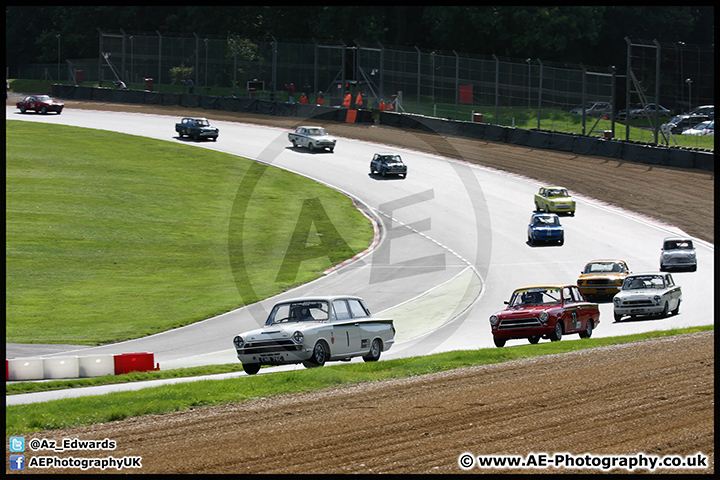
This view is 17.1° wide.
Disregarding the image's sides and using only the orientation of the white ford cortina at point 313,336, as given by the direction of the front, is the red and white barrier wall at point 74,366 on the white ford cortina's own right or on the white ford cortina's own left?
on the white ford cortina's own right

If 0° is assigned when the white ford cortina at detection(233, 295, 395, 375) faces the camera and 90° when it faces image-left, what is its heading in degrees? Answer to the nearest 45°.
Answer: approximately 45°

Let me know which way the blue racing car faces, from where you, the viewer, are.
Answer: facing the viewer

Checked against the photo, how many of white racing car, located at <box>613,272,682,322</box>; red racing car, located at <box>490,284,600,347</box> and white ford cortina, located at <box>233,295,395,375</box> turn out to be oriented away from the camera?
0

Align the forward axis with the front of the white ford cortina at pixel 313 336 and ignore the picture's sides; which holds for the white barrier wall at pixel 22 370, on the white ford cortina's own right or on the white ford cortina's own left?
on the white ford cortina's own right

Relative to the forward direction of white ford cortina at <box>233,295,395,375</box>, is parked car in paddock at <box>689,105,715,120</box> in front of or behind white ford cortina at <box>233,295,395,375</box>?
behind

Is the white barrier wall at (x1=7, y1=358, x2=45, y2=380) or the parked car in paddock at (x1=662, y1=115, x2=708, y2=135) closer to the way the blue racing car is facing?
the white barrier wall

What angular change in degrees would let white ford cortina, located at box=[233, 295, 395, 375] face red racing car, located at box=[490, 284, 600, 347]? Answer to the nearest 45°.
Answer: approximately 180°

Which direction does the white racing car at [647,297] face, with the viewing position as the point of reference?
facing the viewer and to the left of the viewer

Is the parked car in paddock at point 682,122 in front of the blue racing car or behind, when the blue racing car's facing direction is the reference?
behind

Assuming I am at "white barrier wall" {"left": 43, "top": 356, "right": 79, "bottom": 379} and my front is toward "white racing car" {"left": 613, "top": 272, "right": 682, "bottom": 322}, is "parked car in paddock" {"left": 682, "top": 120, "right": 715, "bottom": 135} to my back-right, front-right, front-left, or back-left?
front-left

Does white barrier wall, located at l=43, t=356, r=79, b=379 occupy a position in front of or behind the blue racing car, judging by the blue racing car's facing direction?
in front
